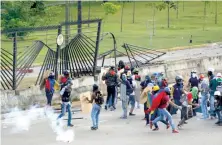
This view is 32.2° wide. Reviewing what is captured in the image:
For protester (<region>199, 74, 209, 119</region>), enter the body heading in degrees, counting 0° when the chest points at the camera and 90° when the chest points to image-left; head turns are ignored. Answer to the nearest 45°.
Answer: approximately 90°

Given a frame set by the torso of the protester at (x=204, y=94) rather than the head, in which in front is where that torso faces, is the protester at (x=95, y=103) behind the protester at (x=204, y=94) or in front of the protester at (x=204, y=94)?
in front

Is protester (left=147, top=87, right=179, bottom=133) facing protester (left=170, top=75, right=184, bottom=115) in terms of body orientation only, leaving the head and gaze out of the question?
no

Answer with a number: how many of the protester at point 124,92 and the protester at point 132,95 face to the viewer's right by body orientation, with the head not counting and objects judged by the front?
0

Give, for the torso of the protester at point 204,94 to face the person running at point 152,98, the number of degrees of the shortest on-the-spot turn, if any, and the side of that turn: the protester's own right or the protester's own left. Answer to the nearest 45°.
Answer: approximately 45° to the protester's own left
